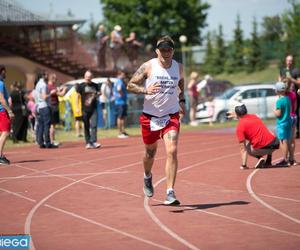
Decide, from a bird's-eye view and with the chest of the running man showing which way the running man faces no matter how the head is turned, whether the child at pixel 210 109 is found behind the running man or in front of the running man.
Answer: behind

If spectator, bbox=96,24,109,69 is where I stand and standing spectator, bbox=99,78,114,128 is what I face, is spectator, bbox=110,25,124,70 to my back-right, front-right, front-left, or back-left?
front-left

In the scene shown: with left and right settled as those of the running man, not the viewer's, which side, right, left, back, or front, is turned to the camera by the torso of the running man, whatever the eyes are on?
front

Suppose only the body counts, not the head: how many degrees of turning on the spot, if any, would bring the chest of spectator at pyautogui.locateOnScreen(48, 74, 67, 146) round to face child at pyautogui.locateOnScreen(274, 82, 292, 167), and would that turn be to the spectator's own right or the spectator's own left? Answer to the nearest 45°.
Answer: approximately 45° to the spectator's own right

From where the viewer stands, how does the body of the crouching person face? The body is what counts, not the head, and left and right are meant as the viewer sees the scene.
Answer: facing away from the viewer and to the left of the viewer

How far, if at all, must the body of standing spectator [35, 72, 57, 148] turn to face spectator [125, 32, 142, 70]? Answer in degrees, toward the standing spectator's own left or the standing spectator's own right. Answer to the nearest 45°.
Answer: approximately 90° to the standing spectator's own left

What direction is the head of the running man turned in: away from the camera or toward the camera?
toward the camera

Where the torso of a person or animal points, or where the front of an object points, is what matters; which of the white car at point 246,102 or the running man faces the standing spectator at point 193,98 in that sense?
the white car

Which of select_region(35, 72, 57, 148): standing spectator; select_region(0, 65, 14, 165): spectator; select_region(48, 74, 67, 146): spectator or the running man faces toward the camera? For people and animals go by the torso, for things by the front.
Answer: the running man

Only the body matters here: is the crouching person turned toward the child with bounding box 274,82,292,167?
no

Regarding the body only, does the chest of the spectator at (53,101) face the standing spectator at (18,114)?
no

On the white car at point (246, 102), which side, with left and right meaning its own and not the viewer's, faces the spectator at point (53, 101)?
front

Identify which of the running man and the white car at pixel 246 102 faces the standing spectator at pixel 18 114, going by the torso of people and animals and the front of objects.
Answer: the white car

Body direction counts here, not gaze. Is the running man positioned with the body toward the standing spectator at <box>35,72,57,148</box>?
no
